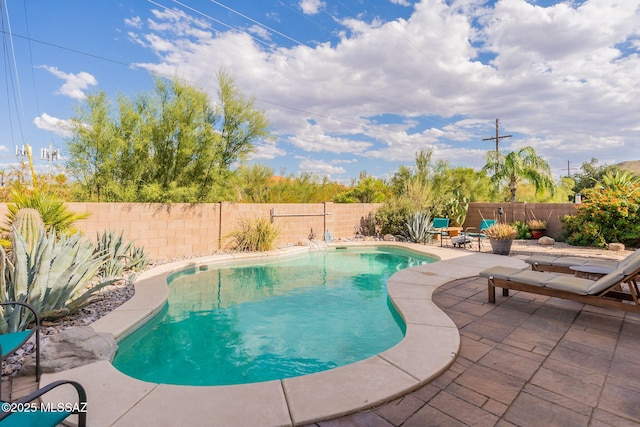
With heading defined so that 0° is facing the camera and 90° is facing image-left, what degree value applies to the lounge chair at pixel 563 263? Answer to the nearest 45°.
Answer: approximately 90°

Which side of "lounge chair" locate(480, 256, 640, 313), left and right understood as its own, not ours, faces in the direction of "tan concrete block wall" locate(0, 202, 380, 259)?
front

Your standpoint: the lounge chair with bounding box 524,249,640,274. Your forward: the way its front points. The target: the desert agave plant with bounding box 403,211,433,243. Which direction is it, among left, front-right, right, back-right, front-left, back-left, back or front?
front-right

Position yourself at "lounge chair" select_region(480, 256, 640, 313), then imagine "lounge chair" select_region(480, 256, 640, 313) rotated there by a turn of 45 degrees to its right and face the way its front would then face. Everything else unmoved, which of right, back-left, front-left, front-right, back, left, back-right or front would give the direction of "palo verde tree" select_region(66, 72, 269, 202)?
front-left

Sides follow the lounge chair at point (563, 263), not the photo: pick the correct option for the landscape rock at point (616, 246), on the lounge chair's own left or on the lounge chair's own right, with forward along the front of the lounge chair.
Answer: on the lounge chair's own right

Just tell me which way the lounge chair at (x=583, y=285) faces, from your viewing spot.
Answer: facing to the left of the viewer

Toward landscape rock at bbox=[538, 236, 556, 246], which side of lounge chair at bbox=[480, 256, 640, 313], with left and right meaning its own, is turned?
right

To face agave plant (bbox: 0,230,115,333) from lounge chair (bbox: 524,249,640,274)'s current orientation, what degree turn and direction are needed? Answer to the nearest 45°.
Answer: approximately 45° to its left

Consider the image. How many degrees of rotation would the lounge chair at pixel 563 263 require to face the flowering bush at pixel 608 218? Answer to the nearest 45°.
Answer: approximately 90° to its right

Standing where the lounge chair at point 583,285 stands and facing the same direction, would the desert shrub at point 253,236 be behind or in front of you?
in front

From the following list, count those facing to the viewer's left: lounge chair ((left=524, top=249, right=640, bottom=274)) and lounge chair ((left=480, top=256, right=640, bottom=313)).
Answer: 2

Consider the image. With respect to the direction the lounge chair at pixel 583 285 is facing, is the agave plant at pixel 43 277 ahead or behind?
ahead

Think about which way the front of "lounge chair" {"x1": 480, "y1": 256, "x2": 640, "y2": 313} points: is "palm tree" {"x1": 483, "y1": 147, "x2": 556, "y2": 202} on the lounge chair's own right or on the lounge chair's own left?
on the lounge chair's own right

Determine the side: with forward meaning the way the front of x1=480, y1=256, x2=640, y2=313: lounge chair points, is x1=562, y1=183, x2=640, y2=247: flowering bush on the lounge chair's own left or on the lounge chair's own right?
on the lounge chair's own right

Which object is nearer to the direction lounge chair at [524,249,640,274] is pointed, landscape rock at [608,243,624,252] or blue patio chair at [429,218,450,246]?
the blue patio chair
